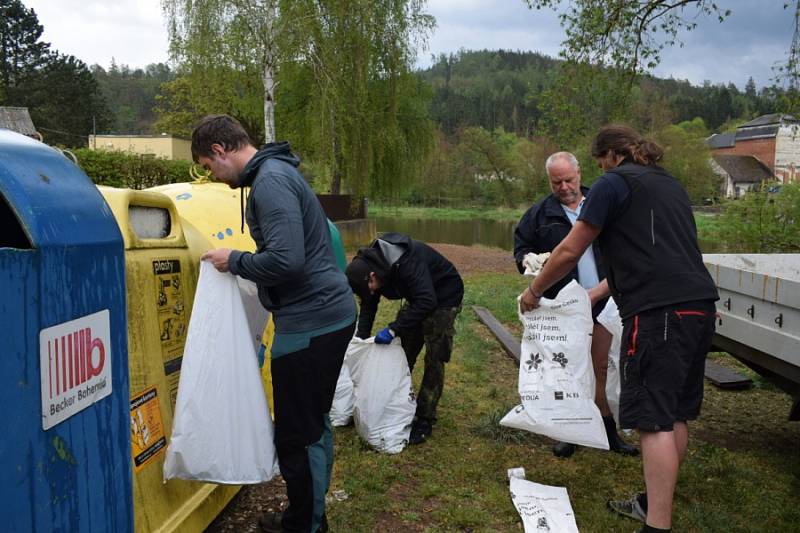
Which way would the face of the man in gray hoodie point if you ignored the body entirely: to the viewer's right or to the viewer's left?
to the viewer's left

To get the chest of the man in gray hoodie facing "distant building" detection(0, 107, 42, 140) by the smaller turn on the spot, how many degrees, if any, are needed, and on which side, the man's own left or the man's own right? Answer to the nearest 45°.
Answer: approximately 45° to the man's own right

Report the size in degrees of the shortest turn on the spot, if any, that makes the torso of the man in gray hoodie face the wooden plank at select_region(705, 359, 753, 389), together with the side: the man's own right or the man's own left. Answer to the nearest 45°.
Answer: approximately 135° to the man's own right

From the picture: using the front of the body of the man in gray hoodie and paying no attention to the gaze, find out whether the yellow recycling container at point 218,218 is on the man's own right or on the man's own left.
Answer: on the man's own right

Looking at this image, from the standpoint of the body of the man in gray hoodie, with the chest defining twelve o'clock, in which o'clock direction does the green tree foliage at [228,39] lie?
The green tree foliage is roughly at 3 o'clock from the man in gray hoodie.

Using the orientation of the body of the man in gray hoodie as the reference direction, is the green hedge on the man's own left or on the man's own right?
on the man's own right

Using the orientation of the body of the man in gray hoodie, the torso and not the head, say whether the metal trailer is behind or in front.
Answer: behind

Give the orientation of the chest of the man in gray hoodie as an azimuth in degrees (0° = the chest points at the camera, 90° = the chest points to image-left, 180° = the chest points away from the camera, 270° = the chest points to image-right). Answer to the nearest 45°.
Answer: approximately 90°

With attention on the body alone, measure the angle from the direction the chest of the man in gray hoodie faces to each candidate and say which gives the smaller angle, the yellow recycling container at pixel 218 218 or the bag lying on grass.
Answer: the yellow recycling container

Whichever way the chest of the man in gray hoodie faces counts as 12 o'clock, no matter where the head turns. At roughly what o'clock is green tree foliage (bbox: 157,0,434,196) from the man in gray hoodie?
The green tree foliage is roughly at 3 o'clock from the man in gray hoodie.

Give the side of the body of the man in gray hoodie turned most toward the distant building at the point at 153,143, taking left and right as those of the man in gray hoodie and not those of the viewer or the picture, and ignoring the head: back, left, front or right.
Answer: right

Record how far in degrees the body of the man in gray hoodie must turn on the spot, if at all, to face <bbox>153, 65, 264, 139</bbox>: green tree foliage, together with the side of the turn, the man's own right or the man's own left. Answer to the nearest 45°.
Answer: approximately 90° to the man's own right
